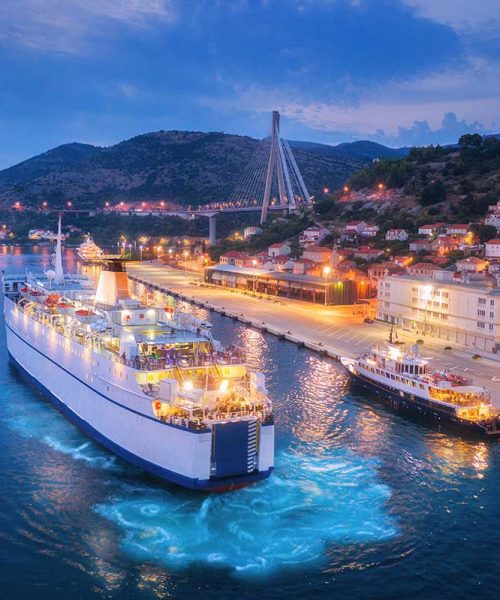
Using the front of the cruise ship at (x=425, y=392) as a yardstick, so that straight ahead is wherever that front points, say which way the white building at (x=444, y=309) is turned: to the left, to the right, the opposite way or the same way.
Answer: to the left

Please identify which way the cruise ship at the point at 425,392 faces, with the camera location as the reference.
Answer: facing away from the viewer and to the left of the viewer

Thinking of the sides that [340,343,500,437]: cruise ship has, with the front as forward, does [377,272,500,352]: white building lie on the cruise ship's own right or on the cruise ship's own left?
on the cruise ship's own right

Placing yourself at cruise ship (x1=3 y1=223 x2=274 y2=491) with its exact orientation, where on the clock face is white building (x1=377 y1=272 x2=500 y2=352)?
The white building is roughly at 3 o'clock from the cruise ship.

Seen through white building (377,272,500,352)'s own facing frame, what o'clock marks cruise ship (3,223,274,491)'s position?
The cruise ship is roughly at 11 o'clock from the white building.

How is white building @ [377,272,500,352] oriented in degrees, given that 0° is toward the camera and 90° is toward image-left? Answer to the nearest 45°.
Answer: approximately 45°

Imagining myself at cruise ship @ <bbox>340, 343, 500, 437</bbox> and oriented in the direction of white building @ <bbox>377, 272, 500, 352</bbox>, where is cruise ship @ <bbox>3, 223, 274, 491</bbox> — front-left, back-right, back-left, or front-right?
back-left

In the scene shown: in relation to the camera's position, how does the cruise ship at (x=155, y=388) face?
facing away from the viewer and to the left of the viewer
